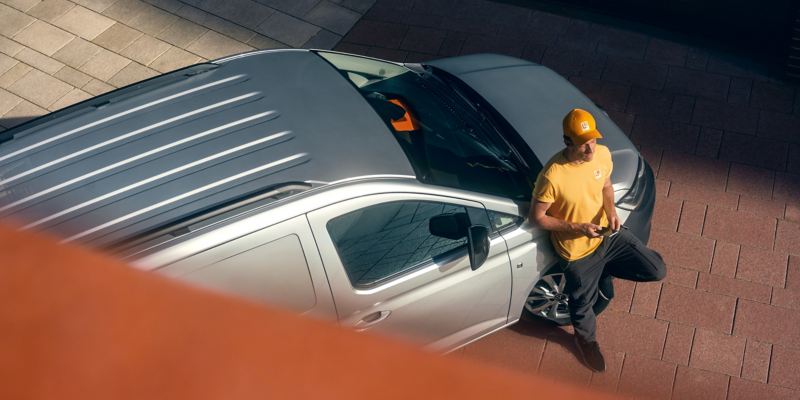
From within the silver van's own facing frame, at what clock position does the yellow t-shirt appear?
The yellow t-shirt is roughly at 2 o'clock from the silver van.

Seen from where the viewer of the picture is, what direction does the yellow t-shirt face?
facing the viewer and to the right of the viewer

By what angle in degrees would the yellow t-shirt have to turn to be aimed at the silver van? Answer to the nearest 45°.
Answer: approximately 135° to its right

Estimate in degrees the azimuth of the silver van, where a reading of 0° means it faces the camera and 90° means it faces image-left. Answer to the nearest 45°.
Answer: approximately 225°

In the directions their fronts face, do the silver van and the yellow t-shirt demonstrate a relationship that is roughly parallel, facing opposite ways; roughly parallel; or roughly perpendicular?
roughly perpendicular

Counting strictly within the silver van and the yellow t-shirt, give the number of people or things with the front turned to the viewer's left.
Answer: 0
